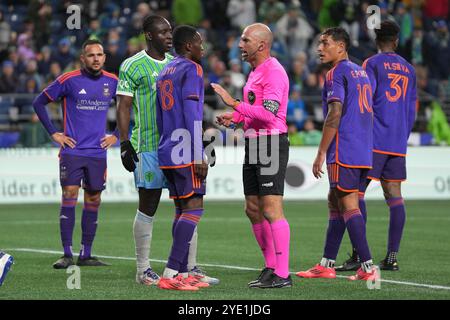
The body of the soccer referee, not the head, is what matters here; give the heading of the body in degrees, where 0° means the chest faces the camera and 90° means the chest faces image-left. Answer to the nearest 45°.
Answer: approximately 90°

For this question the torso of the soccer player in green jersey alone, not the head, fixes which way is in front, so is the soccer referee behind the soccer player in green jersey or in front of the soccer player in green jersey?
in front

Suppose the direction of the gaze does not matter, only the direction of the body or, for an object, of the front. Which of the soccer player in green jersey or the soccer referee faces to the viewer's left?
the soccer referee

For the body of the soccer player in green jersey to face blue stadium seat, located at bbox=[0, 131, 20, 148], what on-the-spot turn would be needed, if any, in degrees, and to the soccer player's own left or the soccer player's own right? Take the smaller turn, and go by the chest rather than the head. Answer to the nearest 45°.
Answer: approximately 135° to the soccer player's own left

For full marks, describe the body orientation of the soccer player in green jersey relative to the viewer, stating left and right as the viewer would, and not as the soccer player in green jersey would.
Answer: facing the viewer and to the right of the viewer

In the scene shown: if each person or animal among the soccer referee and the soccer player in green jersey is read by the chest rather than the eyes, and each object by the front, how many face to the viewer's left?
1

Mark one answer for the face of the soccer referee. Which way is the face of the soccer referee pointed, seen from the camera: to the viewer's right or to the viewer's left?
to the viewer's left
